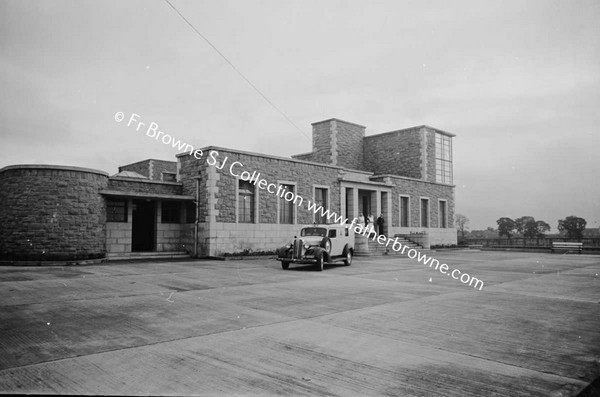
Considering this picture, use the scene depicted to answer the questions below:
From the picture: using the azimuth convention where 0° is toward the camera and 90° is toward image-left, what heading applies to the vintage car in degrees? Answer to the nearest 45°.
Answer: approximately 45°

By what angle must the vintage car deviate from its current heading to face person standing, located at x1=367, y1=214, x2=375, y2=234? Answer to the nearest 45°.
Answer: approximately 135° to its right

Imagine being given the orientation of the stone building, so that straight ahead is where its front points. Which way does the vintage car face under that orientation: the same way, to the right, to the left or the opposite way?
to the right

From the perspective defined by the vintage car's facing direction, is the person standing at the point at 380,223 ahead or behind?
behind

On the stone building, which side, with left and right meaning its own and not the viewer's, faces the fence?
left

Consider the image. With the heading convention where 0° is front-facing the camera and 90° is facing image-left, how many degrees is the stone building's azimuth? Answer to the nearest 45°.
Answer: approximately 315°
